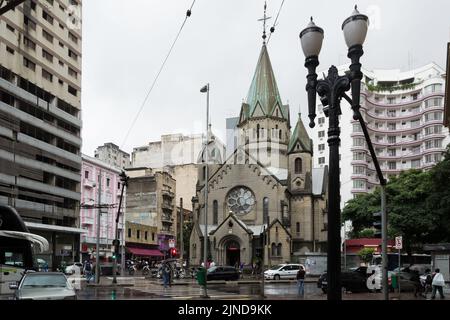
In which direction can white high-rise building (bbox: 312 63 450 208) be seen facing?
toward the camera

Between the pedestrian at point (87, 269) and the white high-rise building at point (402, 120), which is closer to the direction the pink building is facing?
the white high-rise building

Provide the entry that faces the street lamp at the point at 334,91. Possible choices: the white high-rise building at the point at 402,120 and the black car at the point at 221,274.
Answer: the white high-rise building

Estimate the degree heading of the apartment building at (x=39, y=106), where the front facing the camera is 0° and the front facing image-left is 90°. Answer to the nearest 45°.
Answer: approximately 315°

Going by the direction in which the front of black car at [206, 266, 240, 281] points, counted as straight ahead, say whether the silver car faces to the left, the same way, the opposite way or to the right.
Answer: to the left

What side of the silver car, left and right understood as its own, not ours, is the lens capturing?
front

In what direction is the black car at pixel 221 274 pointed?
to the viewer's left

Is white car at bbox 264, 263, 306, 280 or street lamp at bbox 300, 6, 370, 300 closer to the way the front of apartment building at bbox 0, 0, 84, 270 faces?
the street lamp

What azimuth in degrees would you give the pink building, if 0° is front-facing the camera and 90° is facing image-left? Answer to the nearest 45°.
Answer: approximately 315°
